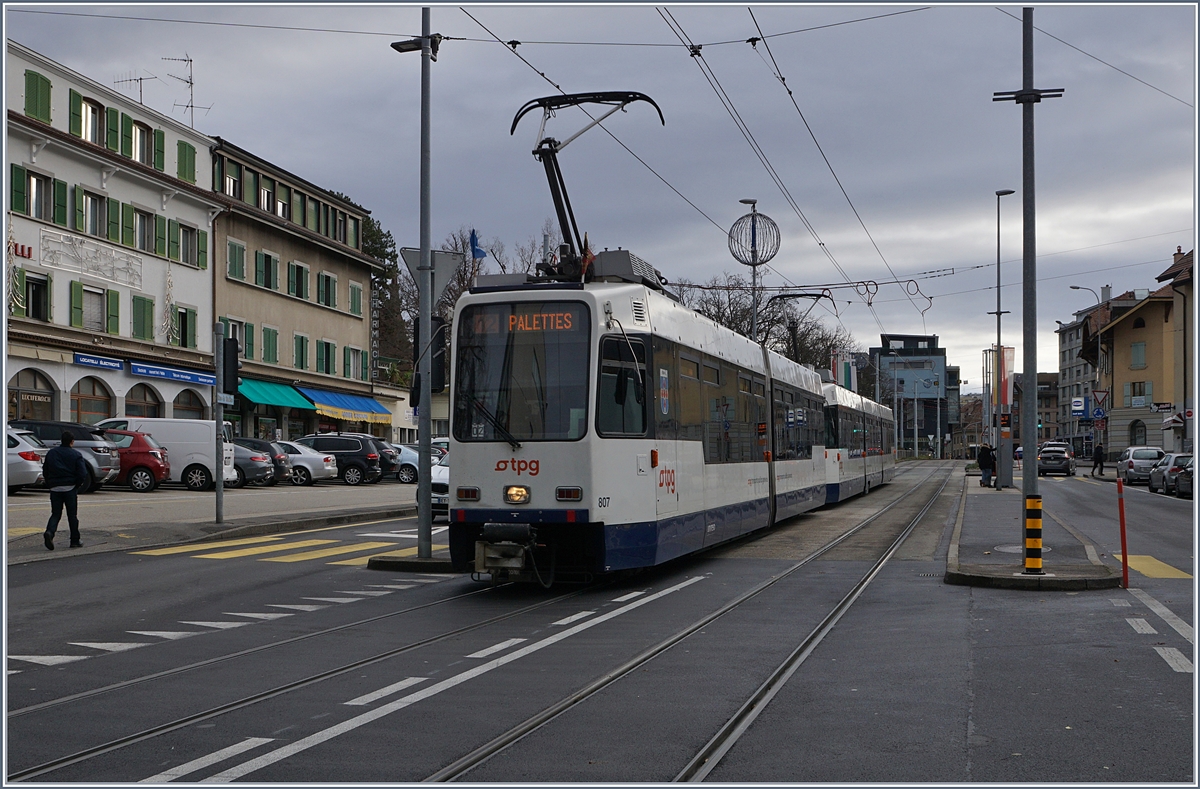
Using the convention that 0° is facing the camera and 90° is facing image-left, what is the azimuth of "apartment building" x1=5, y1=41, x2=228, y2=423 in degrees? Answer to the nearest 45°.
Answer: approximately 315°

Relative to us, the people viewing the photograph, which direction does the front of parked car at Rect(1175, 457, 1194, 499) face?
facing the viewer and to the left of the viewer

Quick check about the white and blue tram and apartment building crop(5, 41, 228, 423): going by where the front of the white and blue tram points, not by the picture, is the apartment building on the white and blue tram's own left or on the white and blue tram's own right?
on the white and blue tram's own right

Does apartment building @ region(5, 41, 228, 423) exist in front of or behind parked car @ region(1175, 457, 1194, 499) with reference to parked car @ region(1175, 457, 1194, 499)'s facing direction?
in front

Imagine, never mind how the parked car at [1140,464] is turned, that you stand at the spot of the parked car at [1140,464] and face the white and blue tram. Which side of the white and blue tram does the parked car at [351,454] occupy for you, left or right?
right
